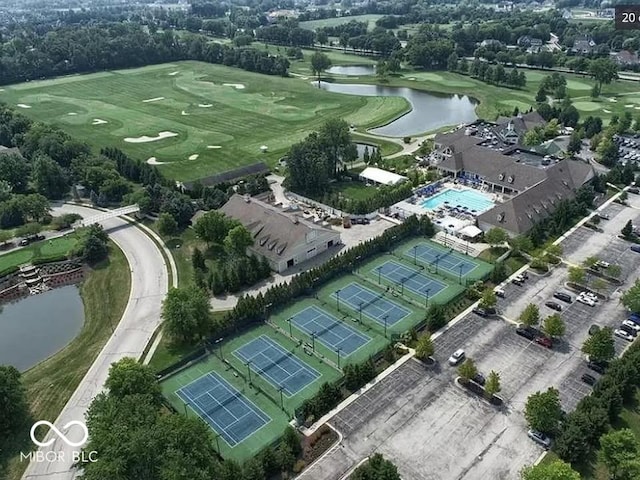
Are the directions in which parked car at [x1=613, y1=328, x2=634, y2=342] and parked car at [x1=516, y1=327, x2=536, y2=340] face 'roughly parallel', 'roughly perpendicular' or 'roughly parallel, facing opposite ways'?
roughly parallel

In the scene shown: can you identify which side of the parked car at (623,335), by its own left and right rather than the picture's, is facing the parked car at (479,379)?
right

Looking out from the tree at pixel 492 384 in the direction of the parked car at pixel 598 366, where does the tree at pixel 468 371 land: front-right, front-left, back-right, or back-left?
back-left

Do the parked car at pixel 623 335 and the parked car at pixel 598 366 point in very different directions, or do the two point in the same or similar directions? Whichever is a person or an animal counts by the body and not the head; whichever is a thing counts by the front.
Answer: same or similar directions

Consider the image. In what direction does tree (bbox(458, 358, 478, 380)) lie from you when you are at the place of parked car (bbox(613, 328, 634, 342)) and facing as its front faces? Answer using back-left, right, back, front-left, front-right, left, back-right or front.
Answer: right

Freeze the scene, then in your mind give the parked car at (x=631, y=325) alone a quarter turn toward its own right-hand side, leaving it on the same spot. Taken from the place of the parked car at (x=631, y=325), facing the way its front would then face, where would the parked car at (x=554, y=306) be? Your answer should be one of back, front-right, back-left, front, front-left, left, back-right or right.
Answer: front-right
